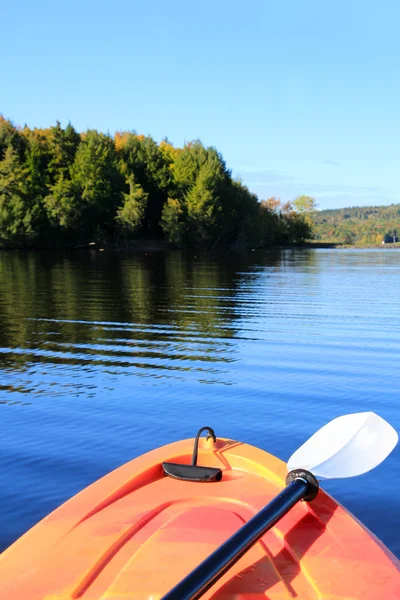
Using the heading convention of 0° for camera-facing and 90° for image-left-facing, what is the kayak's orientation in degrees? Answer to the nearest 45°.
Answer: approximately 180°
